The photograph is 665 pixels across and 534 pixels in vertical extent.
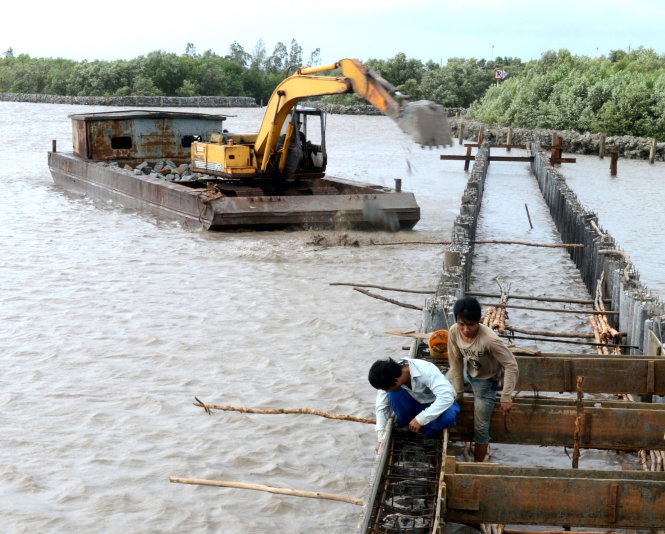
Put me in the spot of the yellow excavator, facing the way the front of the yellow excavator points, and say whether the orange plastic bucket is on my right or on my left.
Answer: on my right

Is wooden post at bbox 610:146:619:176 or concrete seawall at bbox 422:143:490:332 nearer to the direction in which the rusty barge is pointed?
the concrete seawall

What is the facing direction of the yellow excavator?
to the viewer's right

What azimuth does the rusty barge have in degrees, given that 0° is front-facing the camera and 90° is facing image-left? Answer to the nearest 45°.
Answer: approximately 315°

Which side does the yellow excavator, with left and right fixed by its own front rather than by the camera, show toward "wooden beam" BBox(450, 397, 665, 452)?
right

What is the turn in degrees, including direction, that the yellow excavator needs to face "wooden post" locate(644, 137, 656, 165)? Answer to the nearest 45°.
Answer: approximately 45° to its left

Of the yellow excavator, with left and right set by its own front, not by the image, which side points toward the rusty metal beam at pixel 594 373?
right

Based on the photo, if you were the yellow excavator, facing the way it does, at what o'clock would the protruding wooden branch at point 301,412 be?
The protruding wooden branch is roughly at 3 o'clock from the yellow excavator.

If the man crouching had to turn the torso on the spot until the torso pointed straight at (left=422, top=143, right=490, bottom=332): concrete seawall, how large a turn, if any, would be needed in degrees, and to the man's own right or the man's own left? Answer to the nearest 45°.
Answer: approximately 135° to the man's own right
